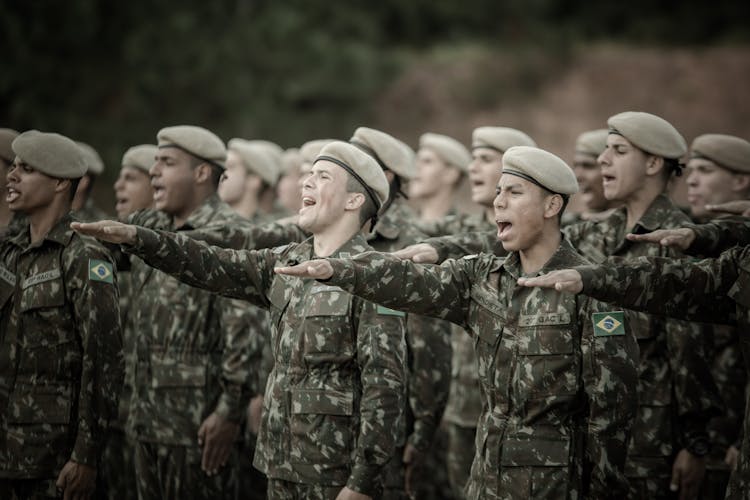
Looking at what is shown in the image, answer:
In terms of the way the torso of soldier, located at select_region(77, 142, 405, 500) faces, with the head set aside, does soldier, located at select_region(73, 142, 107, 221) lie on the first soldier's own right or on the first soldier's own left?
on the first soldier's own right

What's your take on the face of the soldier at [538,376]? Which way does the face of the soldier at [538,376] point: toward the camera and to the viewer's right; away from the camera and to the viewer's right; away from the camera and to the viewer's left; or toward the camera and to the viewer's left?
toward the camera and to the viewer's left

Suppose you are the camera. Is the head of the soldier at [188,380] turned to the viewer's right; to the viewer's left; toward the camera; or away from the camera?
to the viewer's left

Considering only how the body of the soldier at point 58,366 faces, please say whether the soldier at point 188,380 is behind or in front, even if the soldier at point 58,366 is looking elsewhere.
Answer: behind

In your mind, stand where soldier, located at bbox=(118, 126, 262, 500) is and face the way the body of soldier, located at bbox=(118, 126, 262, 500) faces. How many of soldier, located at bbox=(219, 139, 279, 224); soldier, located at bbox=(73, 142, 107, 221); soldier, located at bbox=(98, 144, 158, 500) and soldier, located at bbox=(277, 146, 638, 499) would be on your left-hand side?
1

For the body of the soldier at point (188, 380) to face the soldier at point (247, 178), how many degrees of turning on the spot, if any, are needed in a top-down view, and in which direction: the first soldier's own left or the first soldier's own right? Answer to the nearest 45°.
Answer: approximately 135° to the first soldier's own right

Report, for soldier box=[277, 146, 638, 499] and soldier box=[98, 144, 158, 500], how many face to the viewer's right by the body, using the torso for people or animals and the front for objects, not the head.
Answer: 0

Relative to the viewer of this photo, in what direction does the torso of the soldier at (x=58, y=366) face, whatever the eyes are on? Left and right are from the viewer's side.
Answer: facing the viewer and to the left of the viewer
